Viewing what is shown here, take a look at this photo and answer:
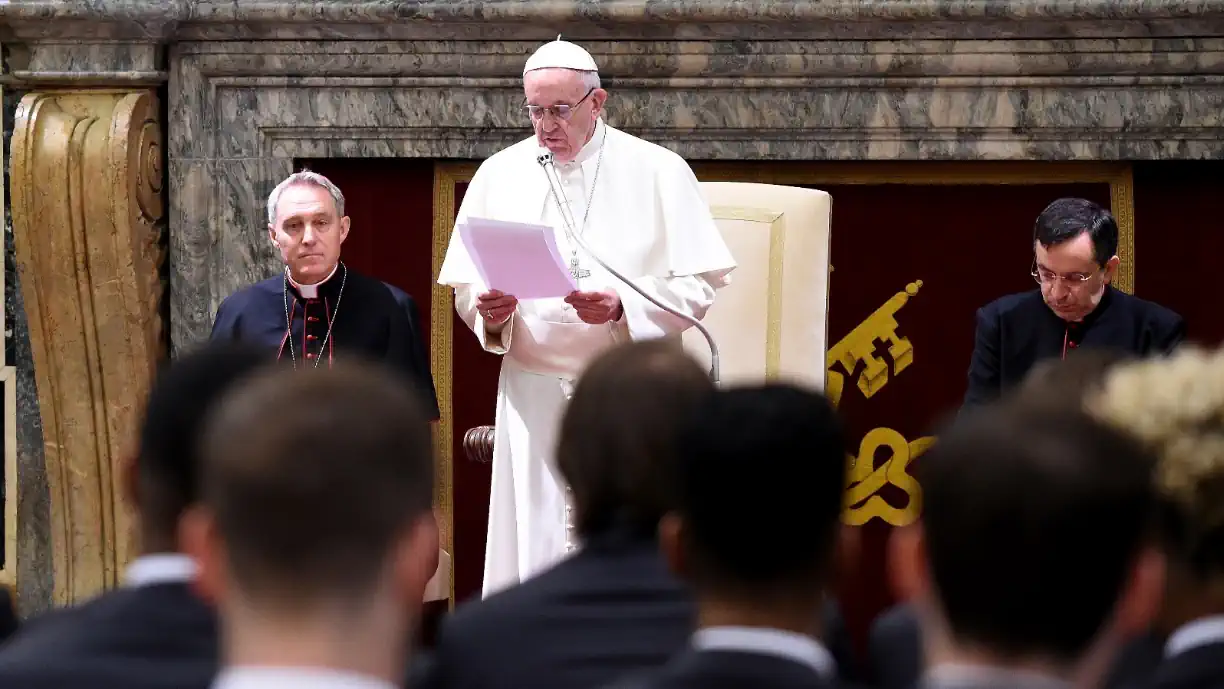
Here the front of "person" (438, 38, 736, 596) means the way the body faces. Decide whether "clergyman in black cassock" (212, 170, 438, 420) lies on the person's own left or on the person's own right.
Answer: on the person's own right

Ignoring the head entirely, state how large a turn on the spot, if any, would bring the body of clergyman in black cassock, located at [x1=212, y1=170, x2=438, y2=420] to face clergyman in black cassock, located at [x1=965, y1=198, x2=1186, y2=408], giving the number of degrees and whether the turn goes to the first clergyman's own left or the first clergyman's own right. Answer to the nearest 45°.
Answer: approximately 90° to the first clergyman's own left

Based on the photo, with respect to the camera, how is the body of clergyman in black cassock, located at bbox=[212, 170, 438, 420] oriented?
toward the camera

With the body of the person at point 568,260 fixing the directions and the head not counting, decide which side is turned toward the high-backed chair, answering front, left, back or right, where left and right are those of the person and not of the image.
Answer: back

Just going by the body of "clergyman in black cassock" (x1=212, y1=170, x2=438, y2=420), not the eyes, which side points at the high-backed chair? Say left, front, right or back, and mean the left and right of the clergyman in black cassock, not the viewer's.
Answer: left

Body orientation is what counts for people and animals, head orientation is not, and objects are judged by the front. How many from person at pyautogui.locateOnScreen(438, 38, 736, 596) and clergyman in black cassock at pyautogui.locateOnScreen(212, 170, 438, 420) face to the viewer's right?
0

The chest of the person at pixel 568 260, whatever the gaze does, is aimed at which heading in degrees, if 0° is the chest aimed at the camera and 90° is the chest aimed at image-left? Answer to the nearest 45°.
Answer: approximately 45°

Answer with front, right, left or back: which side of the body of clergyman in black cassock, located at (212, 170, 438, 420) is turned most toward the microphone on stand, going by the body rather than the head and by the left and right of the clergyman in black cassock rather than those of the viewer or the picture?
left

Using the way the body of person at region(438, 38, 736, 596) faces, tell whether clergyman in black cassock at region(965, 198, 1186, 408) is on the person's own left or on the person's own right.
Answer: on the person's own left
